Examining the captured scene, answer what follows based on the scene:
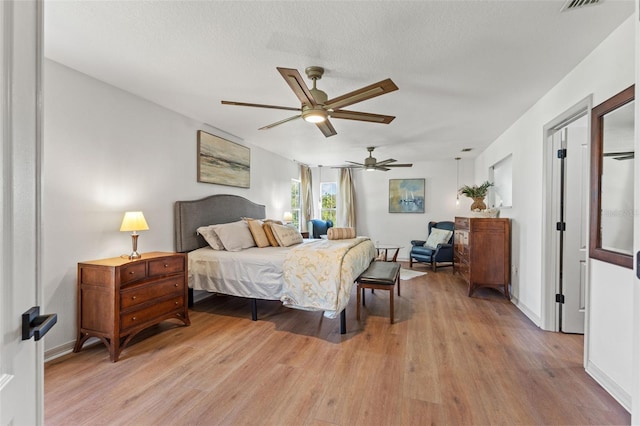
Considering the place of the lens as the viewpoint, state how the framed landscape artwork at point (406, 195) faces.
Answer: facing the viewer

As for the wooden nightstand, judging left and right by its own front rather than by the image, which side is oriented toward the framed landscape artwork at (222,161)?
left

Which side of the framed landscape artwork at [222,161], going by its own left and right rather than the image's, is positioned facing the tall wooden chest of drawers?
front

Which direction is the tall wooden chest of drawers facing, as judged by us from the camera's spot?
facing to the left of the viewer

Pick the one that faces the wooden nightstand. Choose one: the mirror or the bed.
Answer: the mirror

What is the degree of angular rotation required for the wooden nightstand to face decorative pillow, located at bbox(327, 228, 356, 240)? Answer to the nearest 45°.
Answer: approximately 45° to its left

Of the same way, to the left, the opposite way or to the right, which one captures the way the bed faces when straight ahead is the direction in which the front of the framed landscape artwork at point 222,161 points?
the same way

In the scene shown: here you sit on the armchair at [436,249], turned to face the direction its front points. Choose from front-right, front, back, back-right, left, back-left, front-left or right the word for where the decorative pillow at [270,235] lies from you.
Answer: front

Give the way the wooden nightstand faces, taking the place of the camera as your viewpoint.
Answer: facing the viewer and to the right of the viewer

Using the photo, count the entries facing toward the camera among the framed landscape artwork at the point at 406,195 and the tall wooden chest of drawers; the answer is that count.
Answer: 1

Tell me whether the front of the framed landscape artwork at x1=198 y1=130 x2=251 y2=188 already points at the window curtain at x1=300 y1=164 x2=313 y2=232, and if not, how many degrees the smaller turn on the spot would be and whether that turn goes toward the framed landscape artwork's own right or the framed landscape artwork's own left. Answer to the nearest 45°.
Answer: approximately 90° to the framed landscape artwork's own left

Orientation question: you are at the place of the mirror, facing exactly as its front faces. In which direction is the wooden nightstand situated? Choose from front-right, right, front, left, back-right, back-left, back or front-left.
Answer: front

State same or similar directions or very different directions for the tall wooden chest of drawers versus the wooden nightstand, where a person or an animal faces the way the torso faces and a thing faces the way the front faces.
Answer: very different directions

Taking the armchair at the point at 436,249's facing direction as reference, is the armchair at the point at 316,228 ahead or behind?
ahead

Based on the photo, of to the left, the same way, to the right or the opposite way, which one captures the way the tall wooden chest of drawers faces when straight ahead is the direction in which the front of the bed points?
the opposite way

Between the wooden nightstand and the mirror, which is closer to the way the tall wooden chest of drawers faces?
the wooden nightstand

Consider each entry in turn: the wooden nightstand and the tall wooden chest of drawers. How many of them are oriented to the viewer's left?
1

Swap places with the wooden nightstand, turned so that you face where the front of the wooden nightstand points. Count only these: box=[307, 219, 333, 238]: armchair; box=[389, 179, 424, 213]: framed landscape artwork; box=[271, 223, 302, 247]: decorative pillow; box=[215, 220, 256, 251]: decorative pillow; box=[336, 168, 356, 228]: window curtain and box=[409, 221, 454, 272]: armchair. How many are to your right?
0

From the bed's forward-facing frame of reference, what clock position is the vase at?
The vase is roughly at 10 o'clock from the bed.

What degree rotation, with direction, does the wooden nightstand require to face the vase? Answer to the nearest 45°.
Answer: approximately 45° to its left
